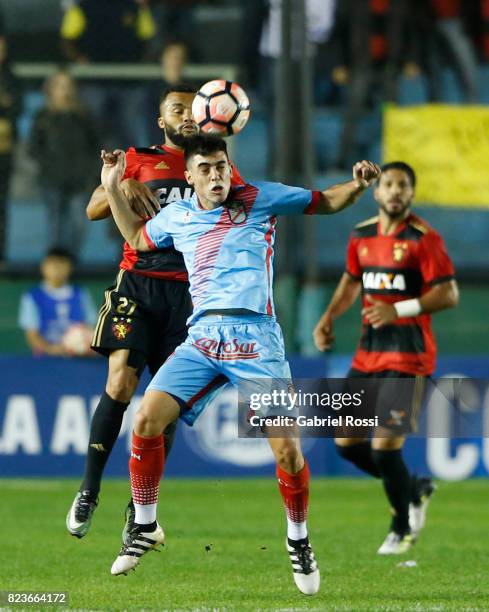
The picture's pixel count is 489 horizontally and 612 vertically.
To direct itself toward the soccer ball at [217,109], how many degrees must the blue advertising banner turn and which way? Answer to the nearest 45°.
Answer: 0° — it already faces it

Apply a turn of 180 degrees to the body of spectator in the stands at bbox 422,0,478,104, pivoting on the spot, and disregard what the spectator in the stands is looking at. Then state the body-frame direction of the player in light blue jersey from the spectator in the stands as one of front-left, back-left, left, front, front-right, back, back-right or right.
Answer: back

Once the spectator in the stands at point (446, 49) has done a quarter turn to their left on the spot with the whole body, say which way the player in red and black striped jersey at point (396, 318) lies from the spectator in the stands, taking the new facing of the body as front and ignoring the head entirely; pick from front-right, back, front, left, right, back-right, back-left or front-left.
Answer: right

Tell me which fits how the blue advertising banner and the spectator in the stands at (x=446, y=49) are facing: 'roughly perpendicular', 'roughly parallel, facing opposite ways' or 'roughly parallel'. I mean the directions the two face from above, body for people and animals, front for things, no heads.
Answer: roughly parallel

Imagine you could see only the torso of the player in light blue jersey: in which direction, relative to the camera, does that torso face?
toward the camera

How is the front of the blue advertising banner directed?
toward the camera

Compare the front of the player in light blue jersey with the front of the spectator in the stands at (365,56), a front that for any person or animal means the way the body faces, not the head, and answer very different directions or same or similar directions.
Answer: same or similar directions

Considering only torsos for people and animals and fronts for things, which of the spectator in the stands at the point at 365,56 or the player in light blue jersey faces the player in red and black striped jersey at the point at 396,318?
the spectator in the stands

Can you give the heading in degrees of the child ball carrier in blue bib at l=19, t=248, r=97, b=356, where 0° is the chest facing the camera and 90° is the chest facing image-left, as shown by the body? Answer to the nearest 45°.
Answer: approximately 0°

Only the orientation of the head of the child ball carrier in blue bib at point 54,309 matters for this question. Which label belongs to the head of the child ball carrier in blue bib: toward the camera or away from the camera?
toward the camera

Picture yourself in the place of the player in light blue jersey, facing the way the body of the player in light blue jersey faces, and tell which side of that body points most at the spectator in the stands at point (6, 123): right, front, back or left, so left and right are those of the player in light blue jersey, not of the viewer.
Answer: back

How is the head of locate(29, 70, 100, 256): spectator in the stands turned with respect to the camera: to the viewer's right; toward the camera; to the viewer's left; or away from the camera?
toward the camera

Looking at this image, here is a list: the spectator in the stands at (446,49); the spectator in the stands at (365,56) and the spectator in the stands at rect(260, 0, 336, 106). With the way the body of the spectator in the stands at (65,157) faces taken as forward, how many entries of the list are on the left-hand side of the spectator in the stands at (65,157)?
3

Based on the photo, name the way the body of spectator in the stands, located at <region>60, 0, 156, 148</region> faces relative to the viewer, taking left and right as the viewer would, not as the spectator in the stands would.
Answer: facing the viewer

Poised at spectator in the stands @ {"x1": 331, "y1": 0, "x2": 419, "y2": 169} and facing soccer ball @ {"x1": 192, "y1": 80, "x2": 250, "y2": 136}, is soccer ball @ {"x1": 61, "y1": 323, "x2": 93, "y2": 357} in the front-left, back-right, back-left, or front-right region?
front-right
